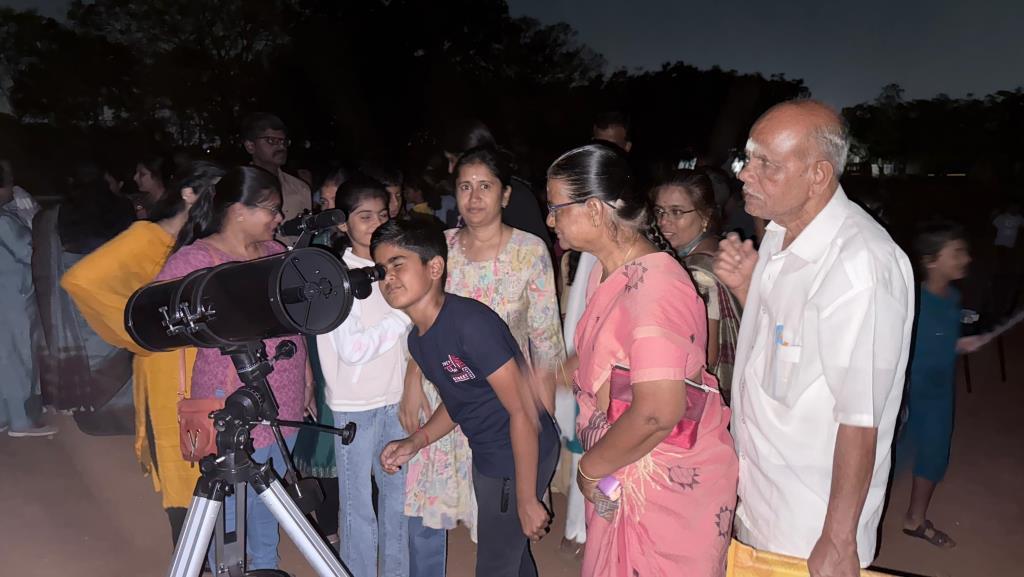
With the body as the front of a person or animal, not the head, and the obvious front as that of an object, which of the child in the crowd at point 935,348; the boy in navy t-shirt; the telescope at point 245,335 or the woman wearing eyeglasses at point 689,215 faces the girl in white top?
the woman wearing eyeglasses

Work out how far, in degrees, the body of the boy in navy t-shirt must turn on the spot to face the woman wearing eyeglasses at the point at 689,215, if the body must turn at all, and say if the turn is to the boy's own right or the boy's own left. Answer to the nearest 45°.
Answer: approximately 180°

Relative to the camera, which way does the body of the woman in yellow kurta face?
to the viewer's right

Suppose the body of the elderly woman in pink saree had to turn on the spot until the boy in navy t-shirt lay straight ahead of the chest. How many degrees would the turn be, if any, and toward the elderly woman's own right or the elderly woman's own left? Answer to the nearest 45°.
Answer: approximately 45° to the elderly woman's own right

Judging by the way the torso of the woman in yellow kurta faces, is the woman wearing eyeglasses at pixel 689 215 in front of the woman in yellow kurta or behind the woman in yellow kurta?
in front

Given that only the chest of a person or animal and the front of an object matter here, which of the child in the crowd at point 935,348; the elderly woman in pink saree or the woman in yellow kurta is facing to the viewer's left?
the elderly woman in pink saree

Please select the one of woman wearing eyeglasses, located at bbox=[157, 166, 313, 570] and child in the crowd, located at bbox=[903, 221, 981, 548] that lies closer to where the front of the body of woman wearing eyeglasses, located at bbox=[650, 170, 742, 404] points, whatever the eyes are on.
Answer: the woman wearing eyeglasses

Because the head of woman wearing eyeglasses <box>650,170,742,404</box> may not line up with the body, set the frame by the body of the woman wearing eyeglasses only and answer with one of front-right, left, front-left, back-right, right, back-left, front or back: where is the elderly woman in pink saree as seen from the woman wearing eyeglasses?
front-left

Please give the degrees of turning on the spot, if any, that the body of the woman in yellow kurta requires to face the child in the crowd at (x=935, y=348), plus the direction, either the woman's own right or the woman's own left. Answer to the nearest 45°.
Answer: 0° — they already face them
